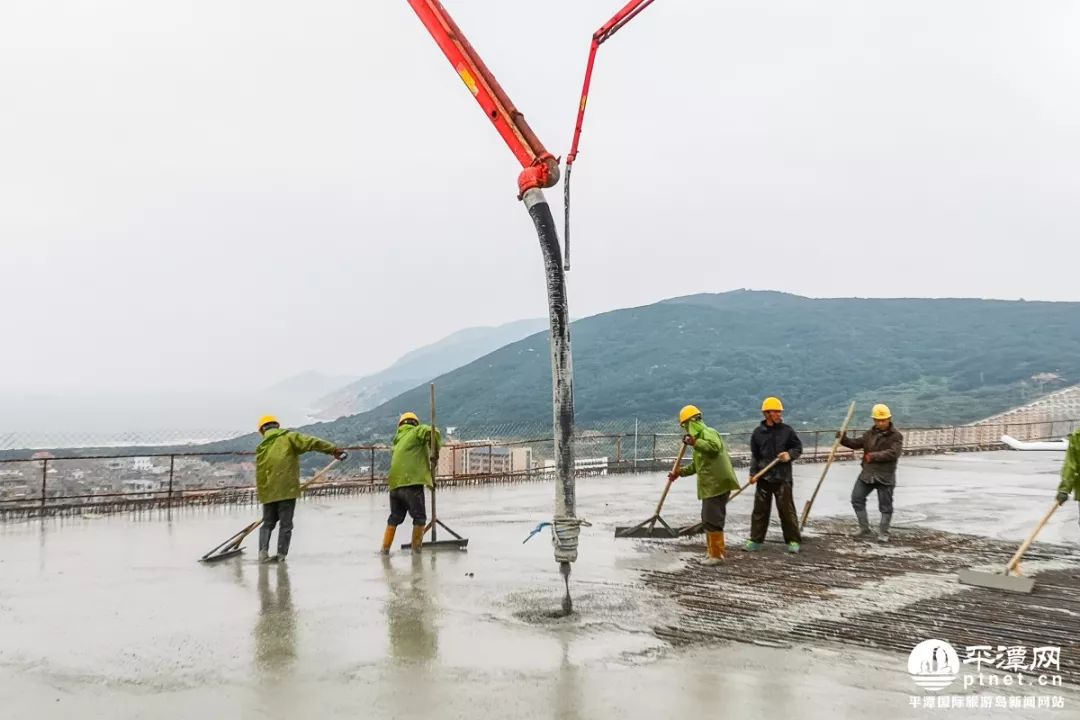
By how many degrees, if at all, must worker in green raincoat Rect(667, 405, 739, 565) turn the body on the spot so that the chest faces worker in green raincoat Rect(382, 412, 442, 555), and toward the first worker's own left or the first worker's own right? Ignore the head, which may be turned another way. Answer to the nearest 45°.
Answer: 0° — they already face them

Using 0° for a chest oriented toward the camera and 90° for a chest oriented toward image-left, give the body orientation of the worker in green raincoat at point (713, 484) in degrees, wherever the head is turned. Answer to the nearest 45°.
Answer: approximately 90°

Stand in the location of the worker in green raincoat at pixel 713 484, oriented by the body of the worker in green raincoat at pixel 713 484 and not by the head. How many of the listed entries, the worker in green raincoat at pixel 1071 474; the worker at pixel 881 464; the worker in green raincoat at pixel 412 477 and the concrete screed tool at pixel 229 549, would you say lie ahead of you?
2

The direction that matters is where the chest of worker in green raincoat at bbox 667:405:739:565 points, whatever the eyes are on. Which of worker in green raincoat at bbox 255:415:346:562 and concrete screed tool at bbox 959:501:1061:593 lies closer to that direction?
the worker in green raincoat

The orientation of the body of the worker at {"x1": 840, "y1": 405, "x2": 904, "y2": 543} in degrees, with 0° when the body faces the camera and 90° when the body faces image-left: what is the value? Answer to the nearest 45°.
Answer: approximately 45°

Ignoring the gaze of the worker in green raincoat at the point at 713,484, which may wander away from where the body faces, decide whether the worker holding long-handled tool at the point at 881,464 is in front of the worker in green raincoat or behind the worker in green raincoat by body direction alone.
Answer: behind

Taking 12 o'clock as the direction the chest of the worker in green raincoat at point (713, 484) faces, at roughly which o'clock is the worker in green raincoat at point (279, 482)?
the worker in green raincoat at point (279, 482) is roughly at 12 o'clock from the worker in green raincoat at point (713, 484).

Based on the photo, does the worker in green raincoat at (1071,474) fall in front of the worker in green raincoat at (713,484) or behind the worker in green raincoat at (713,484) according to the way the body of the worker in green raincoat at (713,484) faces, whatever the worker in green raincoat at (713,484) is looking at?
behind

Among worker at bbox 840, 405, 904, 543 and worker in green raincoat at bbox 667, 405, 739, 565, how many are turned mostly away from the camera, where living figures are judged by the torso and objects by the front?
0

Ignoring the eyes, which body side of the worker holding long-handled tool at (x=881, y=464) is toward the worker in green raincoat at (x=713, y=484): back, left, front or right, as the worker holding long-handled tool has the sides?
front
